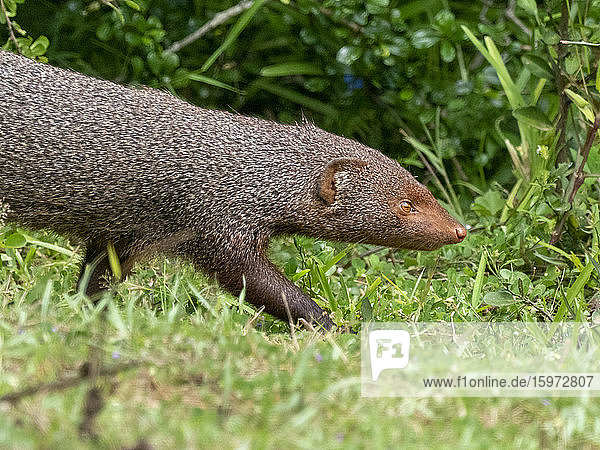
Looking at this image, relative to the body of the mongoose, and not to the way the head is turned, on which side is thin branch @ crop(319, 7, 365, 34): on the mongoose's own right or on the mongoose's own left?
on the mongoose's own left

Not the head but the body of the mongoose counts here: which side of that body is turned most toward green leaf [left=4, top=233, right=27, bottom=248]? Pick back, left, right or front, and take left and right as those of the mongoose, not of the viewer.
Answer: back

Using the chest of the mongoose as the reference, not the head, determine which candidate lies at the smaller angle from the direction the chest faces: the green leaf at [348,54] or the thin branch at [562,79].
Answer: the thin branch

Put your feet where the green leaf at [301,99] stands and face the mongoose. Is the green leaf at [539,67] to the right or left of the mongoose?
left

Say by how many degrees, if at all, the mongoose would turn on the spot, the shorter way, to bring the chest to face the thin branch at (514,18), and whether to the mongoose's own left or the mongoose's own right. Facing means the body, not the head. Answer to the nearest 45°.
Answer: approximately 45° to the mongoose's own left

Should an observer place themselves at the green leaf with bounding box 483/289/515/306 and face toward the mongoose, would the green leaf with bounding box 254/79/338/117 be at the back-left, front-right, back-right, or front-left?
front-right

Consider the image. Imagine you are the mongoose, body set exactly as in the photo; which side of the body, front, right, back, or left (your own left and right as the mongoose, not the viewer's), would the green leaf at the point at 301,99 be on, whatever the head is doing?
left

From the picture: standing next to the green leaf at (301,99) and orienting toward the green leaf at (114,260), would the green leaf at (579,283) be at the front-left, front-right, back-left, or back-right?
front-left

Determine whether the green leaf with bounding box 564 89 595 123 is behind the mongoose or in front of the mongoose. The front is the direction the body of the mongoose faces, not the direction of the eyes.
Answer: in front

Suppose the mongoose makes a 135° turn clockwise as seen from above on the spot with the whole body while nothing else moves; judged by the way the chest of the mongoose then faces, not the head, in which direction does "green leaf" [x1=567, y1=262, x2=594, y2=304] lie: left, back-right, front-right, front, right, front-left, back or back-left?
back-left

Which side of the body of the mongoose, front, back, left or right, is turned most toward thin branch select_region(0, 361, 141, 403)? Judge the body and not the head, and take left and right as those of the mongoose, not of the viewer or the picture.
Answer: right

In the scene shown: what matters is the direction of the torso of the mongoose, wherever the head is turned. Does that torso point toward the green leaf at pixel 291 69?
no

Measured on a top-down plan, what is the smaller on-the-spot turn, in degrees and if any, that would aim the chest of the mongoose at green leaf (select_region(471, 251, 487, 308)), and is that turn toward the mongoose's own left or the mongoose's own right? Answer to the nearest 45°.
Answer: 0° — it already faces it

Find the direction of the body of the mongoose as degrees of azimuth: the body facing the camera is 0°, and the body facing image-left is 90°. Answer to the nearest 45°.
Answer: approximately 270°

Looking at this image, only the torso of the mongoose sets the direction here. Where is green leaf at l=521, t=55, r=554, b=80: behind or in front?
in front
